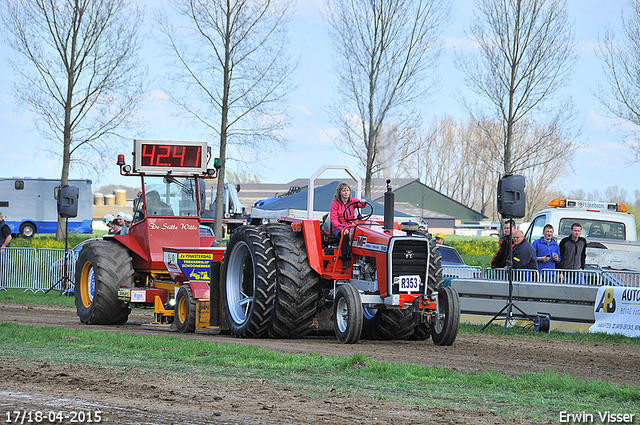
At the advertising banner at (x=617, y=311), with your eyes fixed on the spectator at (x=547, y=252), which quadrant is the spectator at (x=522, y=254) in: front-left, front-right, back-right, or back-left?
front-left

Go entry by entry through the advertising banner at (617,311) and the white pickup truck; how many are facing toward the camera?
1

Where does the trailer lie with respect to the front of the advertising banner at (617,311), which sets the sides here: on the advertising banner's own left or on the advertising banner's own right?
on the advertising banner's own right

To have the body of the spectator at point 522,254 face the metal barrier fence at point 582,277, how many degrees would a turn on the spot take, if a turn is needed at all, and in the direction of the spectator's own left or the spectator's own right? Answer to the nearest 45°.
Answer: approximately 90° to the spectator's own left

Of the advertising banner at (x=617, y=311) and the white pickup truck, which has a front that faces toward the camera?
the advertising banner

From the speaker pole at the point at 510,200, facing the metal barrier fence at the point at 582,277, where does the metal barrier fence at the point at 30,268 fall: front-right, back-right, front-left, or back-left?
back-left

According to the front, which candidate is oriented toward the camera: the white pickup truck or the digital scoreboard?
the digital scoreboard

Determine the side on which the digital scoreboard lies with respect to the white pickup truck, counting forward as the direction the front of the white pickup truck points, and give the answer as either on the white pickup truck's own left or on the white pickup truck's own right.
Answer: on the white pickup truck's own left

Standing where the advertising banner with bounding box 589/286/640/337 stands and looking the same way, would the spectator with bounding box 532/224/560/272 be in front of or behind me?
behind

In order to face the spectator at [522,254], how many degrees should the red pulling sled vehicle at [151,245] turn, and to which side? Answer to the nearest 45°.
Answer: approximately 45° to its left

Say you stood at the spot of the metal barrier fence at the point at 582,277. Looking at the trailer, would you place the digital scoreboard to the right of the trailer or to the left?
left

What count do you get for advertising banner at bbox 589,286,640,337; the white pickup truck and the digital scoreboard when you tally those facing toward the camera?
2

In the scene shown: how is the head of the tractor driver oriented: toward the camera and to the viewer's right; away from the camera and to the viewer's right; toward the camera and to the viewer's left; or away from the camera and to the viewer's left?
toward the camera and to the viewer's right

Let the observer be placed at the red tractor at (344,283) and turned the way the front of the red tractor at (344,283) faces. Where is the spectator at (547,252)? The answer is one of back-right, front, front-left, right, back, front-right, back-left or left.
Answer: left

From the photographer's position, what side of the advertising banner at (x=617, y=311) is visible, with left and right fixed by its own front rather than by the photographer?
front

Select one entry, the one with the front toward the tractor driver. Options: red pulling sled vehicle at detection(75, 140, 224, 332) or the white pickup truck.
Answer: the red pulling sled vehicle

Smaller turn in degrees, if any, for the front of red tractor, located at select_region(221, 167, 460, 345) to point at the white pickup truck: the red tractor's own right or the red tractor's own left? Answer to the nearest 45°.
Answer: approximately 90° to the red tractor's own left
